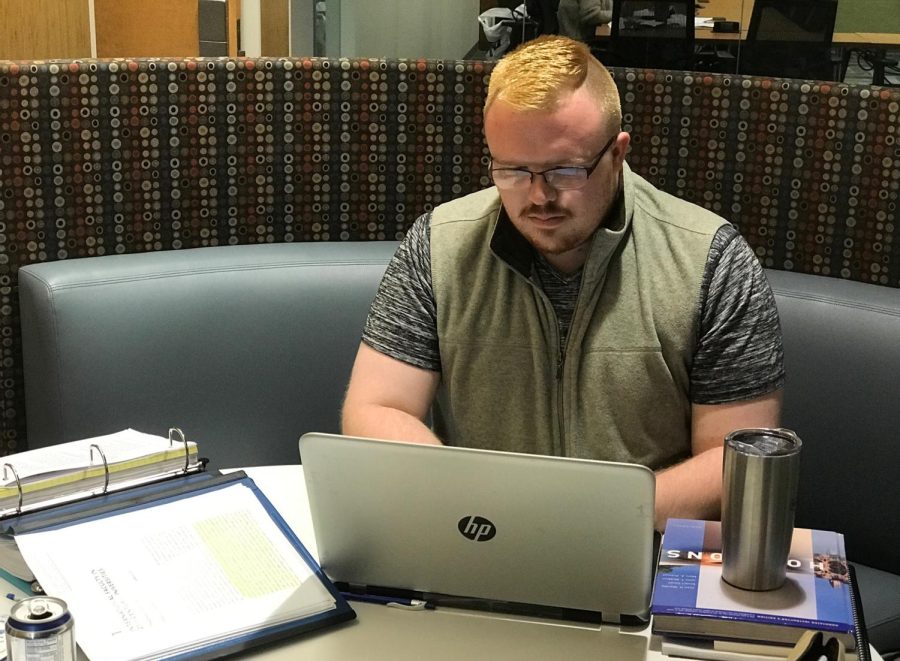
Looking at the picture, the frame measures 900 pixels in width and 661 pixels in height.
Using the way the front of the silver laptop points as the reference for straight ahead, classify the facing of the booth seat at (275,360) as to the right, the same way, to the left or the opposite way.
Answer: the opposite way

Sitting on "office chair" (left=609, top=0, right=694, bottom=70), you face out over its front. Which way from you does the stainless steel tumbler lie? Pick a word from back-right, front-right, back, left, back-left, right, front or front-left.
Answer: back

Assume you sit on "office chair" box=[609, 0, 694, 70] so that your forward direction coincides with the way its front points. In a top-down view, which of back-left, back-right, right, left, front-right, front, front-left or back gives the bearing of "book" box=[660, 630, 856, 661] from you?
back

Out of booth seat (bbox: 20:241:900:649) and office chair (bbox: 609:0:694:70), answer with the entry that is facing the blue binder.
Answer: the booth seat

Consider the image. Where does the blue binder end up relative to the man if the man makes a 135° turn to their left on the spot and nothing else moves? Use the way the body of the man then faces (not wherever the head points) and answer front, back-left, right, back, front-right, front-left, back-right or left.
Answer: back

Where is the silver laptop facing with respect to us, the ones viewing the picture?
facing away from the viewer

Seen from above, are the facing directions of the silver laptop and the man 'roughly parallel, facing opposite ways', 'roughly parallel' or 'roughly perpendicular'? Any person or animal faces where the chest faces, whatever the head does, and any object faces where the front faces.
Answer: roughly parallel, facing opposite ways

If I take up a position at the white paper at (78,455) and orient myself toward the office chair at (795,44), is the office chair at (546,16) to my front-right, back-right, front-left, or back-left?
front-left

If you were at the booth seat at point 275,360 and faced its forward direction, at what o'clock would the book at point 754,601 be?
The book is roughly at 11 o'clock from the booth seat.

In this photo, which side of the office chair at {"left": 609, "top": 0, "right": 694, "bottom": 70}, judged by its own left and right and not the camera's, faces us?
back

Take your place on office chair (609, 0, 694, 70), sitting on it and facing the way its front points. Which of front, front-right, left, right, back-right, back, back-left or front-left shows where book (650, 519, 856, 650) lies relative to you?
back

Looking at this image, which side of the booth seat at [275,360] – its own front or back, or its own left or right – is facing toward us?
front

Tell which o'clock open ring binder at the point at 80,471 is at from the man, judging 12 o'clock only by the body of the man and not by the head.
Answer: The open ring binder is roughly at 2 o'clock from the man.

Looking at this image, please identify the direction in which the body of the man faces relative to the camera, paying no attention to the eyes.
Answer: toward the camera

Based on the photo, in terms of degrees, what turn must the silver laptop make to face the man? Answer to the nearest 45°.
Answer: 0° — it already faces them
